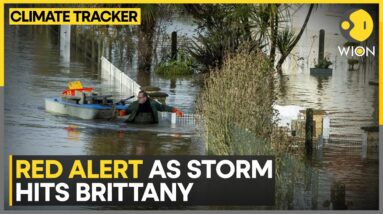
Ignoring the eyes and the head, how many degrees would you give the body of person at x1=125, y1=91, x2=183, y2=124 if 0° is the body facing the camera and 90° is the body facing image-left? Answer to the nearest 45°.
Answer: approximately 0°

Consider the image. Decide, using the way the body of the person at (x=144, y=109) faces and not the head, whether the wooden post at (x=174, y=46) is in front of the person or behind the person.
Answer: behind

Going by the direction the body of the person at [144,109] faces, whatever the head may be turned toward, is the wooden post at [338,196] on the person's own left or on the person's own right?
on the person's own left

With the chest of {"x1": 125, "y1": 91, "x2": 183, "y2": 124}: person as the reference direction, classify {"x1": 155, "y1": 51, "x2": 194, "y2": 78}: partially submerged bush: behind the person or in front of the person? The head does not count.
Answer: behind

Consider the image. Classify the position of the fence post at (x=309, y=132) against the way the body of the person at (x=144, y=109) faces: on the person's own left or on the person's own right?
on the person's own left
